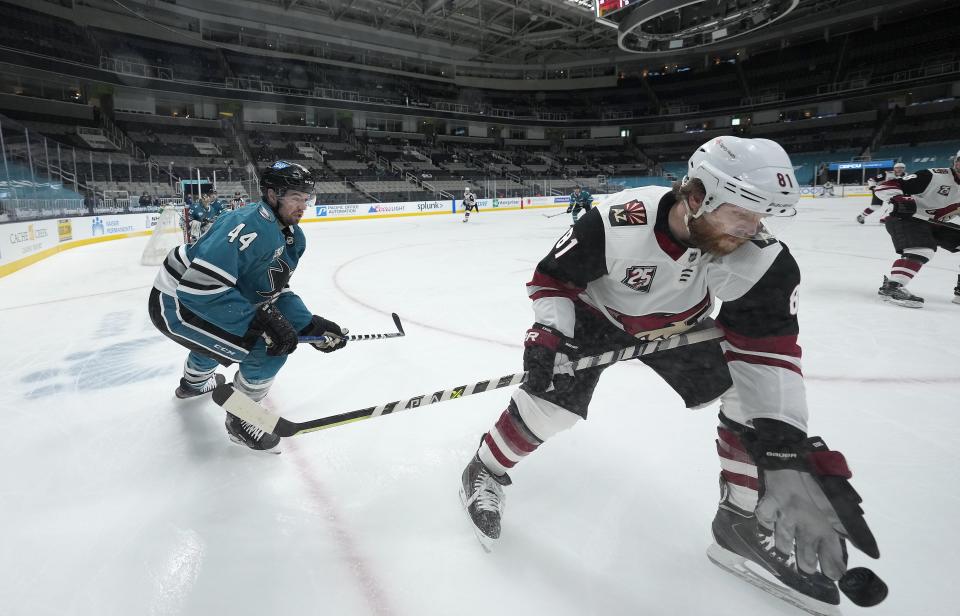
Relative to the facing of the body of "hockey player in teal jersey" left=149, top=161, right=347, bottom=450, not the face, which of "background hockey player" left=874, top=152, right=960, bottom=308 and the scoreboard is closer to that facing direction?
the background hockey player

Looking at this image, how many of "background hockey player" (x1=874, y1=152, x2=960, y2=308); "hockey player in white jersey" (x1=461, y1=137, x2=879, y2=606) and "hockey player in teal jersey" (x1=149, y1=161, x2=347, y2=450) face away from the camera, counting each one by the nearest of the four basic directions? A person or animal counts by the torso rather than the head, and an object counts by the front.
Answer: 0

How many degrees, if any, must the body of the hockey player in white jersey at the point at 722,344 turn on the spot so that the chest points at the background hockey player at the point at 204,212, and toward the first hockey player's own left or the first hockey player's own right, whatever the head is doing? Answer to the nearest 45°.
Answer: approximately 180°

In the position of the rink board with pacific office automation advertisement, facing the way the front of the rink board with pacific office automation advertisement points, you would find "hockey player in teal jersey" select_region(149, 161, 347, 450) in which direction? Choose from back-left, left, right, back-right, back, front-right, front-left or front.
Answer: front

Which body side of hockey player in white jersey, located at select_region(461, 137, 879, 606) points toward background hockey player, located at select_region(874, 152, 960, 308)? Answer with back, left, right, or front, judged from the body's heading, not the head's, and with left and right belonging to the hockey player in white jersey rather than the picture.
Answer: left

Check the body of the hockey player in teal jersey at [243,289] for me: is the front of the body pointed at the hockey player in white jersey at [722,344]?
yes

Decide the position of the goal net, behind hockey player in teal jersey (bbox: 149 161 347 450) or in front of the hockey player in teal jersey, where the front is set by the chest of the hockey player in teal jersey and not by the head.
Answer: behind

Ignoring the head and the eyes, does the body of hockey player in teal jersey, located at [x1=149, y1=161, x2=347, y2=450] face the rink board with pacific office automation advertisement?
no

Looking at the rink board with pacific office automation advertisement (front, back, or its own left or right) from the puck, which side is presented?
front

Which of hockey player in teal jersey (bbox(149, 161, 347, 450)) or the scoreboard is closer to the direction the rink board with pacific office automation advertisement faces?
the hockey player in teal jersey

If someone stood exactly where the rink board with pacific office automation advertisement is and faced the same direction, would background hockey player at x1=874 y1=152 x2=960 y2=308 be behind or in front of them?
in front

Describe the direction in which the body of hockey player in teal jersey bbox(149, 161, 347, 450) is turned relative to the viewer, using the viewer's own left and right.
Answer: facing the viewer and to the right of the viewer

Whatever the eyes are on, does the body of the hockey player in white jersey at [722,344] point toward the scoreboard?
no

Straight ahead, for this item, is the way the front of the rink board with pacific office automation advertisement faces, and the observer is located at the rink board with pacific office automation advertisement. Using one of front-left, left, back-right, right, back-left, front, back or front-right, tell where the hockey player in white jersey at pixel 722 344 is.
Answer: front
